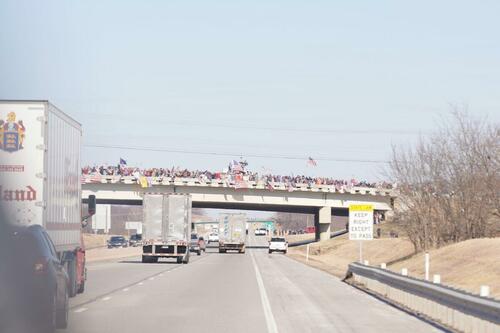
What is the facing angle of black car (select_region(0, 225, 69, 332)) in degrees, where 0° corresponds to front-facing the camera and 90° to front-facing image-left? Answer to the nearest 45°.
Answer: approximately 180°

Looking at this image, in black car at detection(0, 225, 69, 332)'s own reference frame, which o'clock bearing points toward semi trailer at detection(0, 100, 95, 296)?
The semi trailer is roughly at 12 o'clock from the black car.
